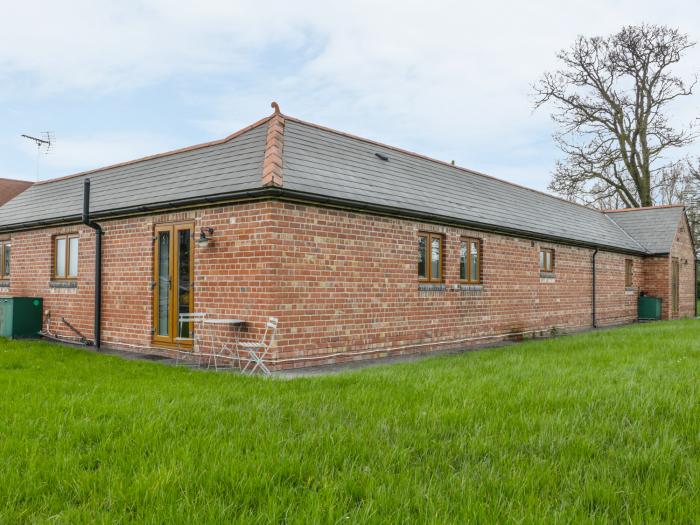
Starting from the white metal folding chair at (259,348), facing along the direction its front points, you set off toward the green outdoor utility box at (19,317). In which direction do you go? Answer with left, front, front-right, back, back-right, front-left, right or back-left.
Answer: front-right

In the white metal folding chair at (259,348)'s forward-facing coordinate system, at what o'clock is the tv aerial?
The tv aerial is roughly at 2 o'clock from the white metal folding chair.

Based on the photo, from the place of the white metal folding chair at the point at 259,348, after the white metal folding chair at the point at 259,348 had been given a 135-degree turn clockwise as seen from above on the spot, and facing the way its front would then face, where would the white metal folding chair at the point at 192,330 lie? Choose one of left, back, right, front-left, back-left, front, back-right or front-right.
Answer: left

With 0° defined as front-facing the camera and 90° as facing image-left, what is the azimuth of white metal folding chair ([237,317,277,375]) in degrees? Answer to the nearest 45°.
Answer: approximately 90°

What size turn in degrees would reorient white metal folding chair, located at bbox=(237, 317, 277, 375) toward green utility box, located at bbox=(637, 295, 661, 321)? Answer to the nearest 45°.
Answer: approximately 135° to its right
